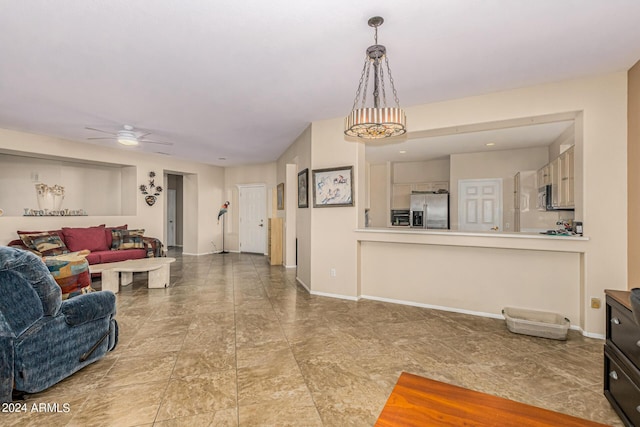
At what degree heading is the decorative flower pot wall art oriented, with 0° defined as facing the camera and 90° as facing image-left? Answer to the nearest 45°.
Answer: approximately 0°

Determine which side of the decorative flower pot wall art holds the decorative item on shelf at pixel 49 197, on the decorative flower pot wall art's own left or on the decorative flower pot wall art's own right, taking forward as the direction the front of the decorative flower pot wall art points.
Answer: on the decorative flower pot wall art's own right

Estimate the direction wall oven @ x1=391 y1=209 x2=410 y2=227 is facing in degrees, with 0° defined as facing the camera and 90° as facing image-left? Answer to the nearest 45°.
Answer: approximately 0°

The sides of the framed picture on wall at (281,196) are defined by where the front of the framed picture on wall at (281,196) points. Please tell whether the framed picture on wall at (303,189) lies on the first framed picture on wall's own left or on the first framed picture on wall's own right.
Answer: on the first framed picture on wall's own left

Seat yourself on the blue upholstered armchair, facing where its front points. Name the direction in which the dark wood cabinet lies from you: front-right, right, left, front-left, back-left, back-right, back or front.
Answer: right

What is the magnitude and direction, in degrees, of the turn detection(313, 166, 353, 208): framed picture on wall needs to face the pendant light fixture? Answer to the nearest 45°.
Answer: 0° — it already faces it

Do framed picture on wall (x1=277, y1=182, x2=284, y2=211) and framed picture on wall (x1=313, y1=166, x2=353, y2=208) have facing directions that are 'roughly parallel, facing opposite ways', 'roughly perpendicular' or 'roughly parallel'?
roughly perpendicular

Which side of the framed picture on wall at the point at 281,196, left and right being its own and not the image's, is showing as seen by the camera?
left

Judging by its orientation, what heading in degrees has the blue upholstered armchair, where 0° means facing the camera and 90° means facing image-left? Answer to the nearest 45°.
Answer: approximately 225°

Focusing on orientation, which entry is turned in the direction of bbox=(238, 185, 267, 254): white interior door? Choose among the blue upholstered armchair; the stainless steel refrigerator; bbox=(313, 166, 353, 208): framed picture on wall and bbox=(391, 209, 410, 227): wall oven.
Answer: the blue upholstered armchair

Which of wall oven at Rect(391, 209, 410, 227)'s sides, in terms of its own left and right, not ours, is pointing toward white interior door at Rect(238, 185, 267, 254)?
right

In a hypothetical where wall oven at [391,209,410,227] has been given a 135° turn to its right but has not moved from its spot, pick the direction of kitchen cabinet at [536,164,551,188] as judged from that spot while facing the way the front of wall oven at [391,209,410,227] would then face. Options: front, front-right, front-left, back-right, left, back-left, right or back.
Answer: back

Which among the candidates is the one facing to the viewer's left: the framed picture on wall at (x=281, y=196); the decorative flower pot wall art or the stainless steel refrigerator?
the framed picture on wall
